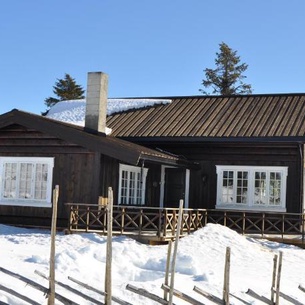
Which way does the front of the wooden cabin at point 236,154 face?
toward the camera
